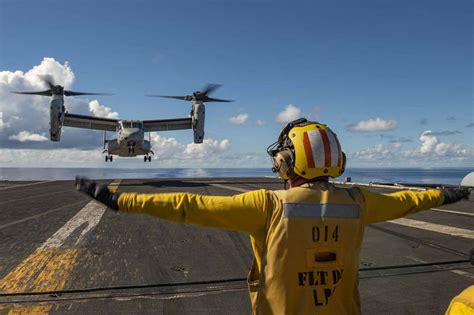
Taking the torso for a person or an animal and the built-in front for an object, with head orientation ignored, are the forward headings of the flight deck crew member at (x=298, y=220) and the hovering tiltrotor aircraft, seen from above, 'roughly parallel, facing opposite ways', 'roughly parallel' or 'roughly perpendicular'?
roughly parallel, facing opposite ways

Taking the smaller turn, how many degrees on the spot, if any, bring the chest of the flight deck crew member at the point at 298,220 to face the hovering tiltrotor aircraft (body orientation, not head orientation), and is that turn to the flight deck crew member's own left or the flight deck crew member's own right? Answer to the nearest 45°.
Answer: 0° — they already face it

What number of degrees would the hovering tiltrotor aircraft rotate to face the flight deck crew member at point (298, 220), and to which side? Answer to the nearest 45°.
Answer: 0° — it already faces them

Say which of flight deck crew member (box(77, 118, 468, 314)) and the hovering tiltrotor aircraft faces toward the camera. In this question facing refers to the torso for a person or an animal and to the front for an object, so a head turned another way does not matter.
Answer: the hovering tiltrotor aircraft

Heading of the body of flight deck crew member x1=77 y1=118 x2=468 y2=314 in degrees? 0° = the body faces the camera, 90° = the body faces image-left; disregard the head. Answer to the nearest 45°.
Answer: approximately 135°

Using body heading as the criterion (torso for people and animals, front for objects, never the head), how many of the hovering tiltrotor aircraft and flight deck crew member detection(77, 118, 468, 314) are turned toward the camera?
1
